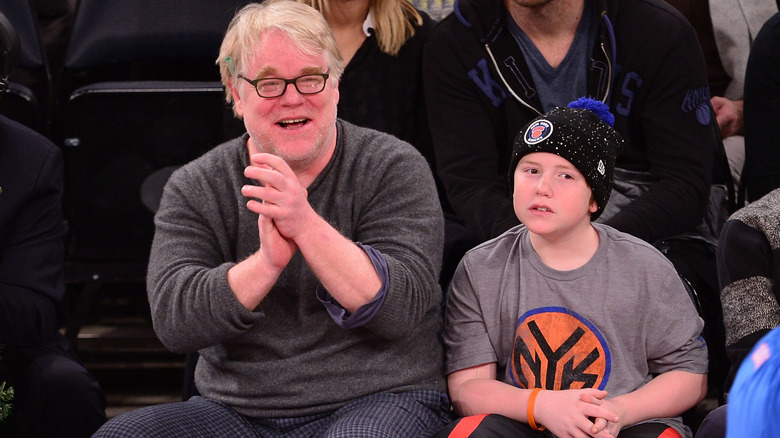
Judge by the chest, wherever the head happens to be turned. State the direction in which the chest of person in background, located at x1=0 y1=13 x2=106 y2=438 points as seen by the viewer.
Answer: toward the camera

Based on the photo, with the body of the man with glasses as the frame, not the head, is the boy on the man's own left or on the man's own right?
on the man's own left

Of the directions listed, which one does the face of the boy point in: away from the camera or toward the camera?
toward the camera

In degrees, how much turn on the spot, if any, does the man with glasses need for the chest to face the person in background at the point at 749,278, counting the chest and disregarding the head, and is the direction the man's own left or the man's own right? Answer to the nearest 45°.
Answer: approximately 90° to the man's own left

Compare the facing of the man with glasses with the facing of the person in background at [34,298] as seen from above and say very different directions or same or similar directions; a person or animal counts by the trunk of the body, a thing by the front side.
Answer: same or similar directions

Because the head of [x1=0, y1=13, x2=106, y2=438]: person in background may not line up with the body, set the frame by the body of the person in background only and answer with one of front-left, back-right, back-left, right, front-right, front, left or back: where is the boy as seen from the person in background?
front-left

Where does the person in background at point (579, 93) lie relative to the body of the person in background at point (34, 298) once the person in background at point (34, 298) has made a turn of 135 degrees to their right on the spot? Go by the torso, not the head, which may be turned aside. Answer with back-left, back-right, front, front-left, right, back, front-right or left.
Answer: back-right

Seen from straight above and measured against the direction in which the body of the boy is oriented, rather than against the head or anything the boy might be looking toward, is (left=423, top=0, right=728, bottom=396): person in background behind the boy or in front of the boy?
behind

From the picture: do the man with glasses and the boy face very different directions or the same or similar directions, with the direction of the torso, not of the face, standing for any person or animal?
same or similar directions

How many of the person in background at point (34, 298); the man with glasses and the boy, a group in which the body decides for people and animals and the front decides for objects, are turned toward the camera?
3

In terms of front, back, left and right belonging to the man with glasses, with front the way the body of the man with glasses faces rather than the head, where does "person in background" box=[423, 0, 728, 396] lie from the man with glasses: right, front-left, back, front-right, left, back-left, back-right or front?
back-left

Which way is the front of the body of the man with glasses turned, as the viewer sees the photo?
toward the camera
